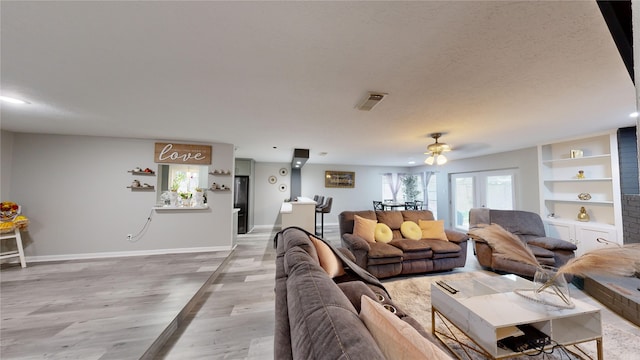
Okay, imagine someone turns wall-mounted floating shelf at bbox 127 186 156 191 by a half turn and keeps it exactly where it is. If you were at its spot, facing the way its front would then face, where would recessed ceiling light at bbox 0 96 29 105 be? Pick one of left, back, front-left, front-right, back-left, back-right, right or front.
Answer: back-left

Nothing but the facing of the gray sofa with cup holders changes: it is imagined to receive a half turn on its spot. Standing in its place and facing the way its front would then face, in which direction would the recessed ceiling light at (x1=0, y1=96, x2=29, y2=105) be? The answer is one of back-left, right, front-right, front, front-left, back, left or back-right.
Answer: front

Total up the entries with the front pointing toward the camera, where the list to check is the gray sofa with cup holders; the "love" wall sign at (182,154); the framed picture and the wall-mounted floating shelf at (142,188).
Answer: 3

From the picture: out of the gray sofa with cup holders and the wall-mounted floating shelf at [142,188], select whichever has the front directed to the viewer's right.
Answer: the gray sofa with cup holders

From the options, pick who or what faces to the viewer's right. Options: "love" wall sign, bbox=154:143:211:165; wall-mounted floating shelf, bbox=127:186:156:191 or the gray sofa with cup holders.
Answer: the gray sofa with cup holders

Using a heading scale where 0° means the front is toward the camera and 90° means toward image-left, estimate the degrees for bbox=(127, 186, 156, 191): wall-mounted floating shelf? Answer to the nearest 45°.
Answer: approximately 0°

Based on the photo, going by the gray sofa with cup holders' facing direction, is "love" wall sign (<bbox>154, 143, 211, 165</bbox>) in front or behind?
behind

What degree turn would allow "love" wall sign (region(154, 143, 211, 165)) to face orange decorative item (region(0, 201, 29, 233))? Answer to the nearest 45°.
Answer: approximately 90° to its right

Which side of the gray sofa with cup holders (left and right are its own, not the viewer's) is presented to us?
right

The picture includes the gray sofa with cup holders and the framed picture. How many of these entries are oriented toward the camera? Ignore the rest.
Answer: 1
